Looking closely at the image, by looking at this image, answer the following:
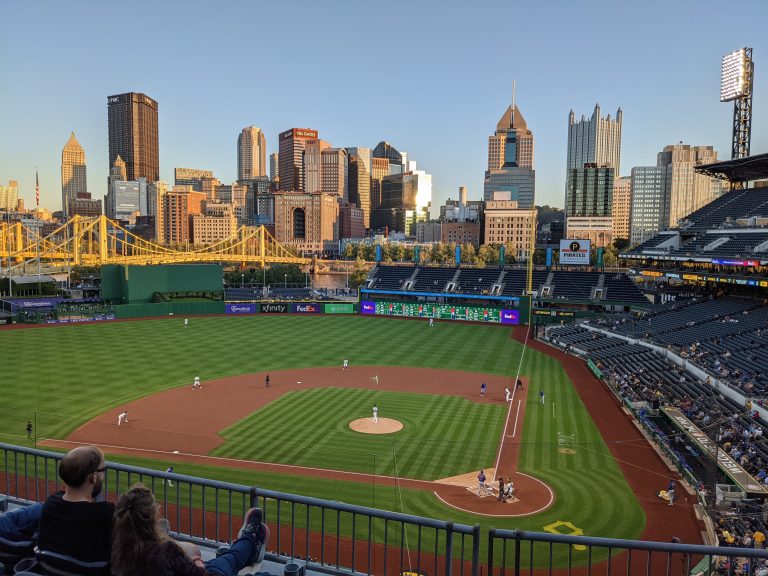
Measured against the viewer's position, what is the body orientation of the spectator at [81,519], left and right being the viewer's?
facing away from the viewer and to the right of the viewer

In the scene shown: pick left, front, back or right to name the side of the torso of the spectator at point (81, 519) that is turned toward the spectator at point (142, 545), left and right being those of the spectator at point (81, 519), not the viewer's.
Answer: right

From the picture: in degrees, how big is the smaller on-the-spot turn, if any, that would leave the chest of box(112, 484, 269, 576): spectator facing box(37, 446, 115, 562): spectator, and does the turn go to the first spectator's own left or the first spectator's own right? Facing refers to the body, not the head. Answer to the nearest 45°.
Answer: approximately 90° to the first spectator's own left

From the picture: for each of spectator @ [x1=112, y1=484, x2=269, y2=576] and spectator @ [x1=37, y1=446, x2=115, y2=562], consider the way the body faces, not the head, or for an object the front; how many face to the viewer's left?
0

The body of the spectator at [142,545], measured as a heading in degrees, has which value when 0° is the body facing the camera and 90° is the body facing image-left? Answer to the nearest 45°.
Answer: approximately 225°
